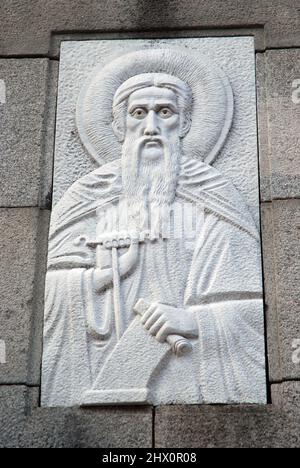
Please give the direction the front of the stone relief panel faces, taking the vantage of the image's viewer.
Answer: facing the viewer
